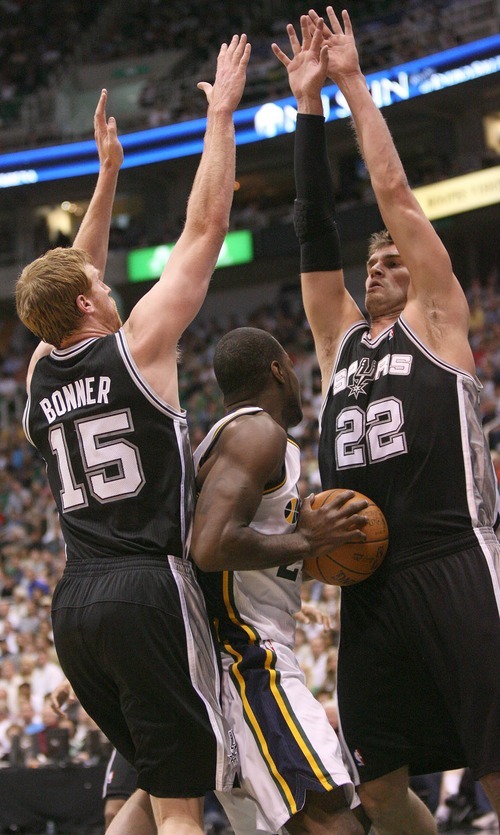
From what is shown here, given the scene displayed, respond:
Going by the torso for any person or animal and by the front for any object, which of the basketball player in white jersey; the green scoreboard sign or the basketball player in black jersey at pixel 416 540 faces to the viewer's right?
the basketball player in white jersey

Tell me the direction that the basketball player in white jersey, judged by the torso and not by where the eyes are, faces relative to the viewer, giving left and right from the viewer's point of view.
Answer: facing to the right of the viewer

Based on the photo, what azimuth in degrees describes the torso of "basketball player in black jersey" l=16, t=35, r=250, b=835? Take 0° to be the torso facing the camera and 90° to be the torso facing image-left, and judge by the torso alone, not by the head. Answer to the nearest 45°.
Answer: approximately 225°

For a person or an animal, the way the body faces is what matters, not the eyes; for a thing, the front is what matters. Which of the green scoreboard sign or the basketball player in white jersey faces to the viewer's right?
the basketball player in white jersey

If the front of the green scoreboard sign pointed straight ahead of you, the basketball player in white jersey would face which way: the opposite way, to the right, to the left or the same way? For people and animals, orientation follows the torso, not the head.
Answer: to the left

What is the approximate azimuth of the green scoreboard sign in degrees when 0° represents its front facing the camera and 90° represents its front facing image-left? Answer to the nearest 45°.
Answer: approximately 0°

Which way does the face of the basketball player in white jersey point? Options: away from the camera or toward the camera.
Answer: away from the camera

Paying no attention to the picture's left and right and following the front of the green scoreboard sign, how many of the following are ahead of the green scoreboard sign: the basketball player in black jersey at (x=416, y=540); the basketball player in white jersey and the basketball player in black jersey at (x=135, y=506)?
3

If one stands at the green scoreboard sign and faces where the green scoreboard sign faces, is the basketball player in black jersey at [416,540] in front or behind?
in front

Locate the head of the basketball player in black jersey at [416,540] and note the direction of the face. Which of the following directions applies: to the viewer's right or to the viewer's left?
to the viewer's left

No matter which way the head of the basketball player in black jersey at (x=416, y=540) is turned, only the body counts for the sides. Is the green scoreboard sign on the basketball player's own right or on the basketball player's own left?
on the basketball player's own right

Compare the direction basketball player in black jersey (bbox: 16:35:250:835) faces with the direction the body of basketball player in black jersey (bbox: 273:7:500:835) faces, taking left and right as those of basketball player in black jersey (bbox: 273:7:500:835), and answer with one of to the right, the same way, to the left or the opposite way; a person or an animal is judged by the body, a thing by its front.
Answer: the opposite way

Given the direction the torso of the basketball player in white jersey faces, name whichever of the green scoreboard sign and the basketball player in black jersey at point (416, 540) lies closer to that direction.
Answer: the basketball player in black jersey
